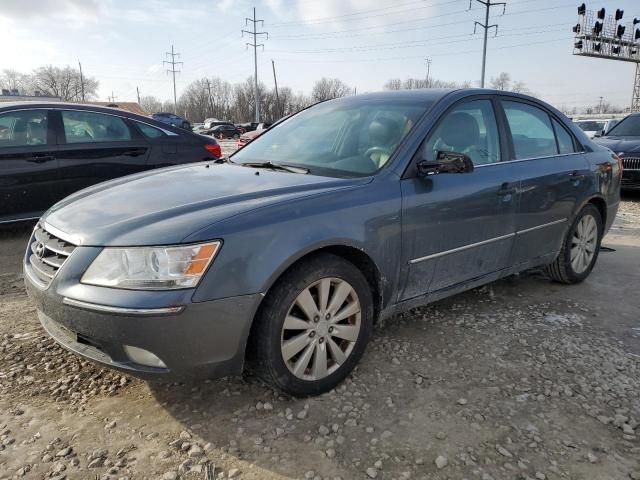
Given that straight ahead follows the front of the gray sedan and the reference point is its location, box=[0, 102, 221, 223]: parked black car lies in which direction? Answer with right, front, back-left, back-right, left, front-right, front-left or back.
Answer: right

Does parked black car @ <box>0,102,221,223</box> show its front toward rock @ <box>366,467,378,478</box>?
no

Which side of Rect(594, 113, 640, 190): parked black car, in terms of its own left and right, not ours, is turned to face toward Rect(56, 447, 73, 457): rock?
front

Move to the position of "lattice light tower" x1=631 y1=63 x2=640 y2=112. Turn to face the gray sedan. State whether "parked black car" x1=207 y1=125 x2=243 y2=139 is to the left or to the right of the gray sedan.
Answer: right

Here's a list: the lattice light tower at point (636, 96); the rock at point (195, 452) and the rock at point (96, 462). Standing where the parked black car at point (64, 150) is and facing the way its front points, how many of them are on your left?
2

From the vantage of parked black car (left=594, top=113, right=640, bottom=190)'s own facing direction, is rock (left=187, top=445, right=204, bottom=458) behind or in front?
in front

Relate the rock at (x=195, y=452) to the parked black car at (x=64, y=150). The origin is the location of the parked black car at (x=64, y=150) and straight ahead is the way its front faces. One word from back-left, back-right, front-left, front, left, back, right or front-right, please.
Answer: left

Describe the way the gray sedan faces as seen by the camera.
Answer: facing the viewer and to the left of the viewer

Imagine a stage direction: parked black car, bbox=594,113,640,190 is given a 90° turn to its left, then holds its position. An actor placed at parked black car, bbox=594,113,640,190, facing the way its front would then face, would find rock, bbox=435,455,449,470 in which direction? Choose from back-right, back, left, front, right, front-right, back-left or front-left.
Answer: right

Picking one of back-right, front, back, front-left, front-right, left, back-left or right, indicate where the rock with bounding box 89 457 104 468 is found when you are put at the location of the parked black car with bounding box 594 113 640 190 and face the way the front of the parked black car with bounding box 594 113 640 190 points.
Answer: front

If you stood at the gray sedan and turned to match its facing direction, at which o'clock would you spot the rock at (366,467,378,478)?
The rock is roughly at 10 o'clock from the gray sedan.

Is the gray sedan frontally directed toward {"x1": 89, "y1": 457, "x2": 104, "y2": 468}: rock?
yes

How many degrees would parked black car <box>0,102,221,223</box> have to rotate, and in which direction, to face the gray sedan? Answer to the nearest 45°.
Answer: approximately 90° to its left

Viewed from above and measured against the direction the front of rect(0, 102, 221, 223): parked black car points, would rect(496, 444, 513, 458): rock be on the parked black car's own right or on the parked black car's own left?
on the parked black car's own left

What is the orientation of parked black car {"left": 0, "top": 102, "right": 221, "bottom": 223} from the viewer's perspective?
to the viewer's left

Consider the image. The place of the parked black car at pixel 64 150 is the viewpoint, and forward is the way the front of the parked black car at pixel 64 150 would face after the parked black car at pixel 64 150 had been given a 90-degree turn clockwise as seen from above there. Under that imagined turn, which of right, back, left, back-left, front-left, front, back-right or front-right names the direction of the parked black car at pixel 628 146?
right

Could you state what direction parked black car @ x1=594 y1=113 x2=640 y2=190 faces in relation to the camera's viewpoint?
facing the viewer
